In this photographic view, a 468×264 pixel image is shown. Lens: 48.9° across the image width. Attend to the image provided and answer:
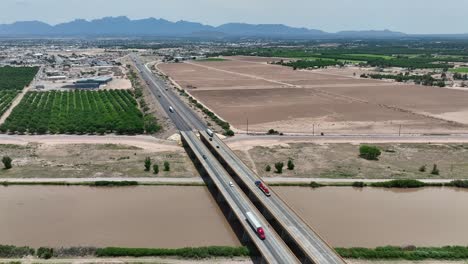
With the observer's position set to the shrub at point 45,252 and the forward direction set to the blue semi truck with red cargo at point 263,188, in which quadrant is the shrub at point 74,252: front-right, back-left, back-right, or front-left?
front-right

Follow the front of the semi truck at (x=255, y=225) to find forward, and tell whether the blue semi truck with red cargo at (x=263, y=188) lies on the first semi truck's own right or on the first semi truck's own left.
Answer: on the first semi truck's own left

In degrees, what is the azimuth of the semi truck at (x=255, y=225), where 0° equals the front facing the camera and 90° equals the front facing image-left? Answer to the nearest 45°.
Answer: approximately 315°

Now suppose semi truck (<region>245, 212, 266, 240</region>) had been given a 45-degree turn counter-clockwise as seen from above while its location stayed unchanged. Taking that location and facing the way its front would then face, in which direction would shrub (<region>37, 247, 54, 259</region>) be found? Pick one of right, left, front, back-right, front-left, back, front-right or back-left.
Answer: back

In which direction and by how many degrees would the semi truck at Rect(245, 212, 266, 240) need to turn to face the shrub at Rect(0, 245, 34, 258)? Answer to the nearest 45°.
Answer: approximately 135° to its right

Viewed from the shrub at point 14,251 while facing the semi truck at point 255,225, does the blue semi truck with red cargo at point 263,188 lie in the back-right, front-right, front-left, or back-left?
front-left
